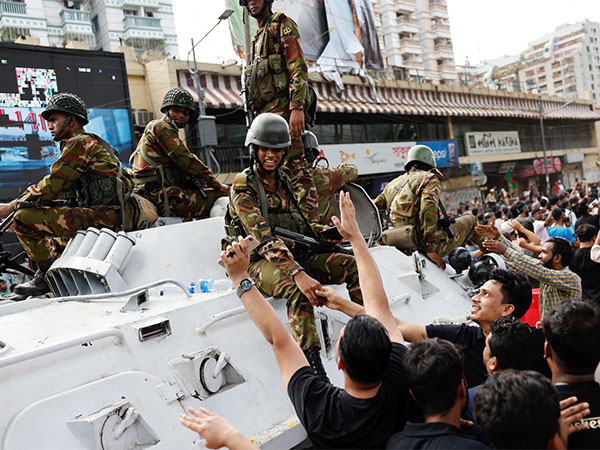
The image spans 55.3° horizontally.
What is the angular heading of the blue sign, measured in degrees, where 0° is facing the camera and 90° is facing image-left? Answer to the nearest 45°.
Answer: approximately 0°

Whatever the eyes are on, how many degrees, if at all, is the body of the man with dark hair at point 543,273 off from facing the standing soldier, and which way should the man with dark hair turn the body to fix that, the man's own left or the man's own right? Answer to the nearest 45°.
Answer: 0° — they already face them

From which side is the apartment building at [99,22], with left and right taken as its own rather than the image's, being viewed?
front

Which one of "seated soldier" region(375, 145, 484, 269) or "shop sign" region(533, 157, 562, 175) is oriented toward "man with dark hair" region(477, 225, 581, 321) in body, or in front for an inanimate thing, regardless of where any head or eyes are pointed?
the shop sign

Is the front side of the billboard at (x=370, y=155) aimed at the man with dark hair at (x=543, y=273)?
yes

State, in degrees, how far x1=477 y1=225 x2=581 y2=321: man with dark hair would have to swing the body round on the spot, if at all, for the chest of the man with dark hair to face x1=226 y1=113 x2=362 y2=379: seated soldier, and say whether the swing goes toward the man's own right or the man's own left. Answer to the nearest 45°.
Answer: approximately 45° to the man's own left

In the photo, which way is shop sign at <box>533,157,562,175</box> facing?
toward the camera

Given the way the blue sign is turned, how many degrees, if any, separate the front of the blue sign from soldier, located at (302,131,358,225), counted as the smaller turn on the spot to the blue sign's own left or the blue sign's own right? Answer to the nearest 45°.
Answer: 0° — it already faces them

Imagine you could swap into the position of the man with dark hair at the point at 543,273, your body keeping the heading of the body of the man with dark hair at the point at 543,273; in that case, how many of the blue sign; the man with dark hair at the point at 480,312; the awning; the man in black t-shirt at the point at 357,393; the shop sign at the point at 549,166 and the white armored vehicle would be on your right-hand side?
3

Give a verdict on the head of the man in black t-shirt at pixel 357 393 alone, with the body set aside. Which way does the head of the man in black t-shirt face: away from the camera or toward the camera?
away from the camera

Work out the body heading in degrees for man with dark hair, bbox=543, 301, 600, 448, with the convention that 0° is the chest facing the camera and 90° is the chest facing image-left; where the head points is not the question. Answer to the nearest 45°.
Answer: approximately 180°

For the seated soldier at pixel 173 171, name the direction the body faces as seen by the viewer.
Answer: to the viewer's right

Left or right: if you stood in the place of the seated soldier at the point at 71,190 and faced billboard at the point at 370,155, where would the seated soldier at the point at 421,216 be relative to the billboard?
right

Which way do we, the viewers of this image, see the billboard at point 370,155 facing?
facing the viewer

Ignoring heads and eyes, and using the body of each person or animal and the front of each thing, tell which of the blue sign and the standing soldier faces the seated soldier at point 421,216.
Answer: the blue sign

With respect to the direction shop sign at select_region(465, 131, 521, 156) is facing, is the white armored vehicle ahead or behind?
ahead
